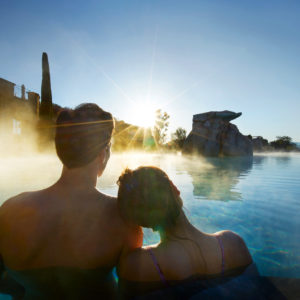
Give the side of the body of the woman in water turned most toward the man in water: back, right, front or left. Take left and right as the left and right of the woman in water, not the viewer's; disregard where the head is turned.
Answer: left

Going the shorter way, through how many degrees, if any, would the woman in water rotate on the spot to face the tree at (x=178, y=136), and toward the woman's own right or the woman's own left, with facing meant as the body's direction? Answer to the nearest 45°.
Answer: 0° — they already face it

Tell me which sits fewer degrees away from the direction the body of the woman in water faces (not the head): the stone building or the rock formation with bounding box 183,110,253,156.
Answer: the rock formation

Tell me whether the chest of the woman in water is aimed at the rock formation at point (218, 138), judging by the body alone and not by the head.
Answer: yes

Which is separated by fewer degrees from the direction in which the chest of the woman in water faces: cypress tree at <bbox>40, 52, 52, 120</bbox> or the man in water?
the cypress tree

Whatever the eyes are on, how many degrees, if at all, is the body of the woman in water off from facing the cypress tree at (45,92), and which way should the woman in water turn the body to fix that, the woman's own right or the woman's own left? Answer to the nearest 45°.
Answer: approximately 45° to the woman's own left

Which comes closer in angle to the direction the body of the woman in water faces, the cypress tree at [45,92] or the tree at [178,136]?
the tree at [178,136]

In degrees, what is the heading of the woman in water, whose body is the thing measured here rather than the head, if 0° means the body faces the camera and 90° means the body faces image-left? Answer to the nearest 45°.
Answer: approximately 180°

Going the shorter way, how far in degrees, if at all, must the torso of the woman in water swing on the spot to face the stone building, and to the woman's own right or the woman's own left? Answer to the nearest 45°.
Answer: approximately 45° to the woman's own left

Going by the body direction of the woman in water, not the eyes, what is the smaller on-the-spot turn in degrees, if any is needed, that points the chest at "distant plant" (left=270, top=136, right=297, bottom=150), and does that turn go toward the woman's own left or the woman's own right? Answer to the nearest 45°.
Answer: approximately 45° to the woman's own right
